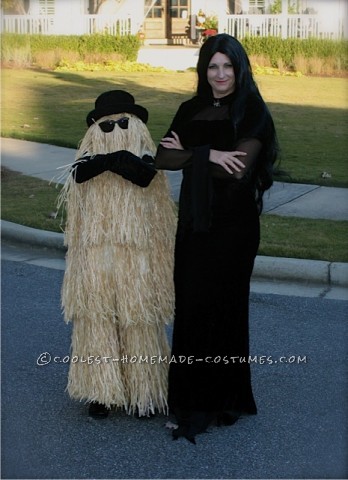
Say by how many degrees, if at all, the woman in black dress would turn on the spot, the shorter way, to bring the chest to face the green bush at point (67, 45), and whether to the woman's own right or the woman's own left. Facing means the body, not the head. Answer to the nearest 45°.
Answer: approximately 180°

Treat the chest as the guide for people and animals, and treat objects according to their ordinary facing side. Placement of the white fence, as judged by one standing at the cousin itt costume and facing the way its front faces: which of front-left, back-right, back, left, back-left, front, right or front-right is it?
back

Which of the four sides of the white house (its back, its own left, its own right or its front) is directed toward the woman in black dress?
front

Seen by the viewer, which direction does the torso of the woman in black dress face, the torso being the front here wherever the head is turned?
toward the camera

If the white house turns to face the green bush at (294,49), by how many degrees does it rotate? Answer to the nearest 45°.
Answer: approximately 45° to its left

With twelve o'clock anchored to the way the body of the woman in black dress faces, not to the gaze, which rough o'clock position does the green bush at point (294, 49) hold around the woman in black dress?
The green bush is roughly at 6 o'clock from the woman in black dress.

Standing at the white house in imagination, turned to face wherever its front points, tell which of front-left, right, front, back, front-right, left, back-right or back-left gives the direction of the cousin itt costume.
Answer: front

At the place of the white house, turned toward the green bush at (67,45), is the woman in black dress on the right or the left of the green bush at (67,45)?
left

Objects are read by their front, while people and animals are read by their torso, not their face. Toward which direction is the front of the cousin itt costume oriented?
toward the camera

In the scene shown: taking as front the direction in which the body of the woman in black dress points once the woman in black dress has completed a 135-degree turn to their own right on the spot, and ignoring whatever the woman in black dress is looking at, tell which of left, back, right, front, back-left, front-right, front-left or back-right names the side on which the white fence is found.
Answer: front-right

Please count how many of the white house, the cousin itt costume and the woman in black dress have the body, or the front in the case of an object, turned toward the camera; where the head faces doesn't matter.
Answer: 3

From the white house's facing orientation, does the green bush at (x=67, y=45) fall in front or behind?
in front
